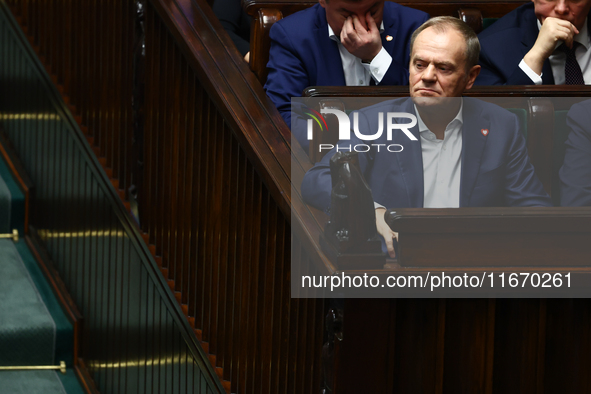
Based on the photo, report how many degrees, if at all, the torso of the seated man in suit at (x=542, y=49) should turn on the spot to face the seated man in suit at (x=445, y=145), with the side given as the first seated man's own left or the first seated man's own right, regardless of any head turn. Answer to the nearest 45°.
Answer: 0° — they already face them

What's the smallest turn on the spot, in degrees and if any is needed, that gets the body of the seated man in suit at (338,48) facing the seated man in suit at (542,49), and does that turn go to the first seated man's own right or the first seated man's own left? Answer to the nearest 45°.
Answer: approximately 90° to the first seated man's own left

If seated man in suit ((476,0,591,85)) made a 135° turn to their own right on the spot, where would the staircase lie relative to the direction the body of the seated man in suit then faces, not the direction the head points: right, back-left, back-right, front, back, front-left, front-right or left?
front-left

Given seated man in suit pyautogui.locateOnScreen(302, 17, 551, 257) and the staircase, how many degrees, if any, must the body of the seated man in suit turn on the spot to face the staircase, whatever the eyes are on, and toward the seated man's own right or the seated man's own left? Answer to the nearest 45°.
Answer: approximately 45° to the seated man's own right

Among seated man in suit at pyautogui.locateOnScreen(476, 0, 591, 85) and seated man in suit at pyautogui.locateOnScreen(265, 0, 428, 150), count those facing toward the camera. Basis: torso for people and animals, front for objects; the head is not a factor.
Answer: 2
